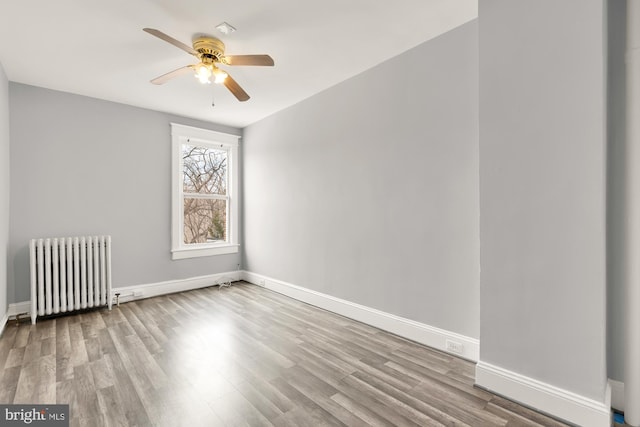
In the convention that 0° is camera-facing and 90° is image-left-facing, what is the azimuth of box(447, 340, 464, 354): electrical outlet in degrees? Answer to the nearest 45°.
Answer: approximately 45°

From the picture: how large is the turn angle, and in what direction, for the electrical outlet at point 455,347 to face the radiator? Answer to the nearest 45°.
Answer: approximately 45° to its right
